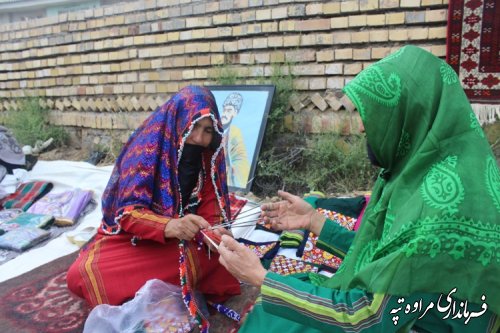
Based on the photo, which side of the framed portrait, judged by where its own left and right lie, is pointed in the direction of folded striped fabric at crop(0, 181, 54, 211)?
right

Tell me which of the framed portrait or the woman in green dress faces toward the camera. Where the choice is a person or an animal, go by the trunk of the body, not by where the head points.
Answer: the framed portrait

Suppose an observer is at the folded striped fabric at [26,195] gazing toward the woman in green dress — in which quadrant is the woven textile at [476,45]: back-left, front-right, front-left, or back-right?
front-left

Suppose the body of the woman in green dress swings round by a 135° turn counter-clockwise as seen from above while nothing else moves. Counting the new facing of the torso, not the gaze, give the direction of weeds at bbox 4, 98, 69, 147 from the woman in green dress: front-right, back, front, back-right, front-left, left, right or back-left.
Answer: back

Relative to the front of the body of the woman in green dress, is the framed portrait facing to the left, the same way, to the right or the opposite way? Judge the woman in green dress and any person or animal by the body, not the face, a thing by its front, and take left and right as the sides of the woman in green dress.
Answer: to the left

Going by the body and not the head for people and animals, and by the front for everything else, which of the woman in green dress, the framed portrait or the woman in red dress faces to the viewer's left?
the woman in green dress

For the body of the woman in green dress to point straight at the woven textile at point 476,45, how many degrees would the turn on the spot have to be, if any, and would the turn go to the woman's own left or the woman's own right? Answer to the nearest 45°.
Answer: approximately 90° to the woman's own right

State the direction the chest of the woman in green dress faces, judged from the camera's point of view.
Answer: to the viewer's left

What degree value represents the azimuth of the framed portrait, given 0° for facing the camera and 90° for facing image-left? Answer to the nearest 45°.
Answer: approximately 0°

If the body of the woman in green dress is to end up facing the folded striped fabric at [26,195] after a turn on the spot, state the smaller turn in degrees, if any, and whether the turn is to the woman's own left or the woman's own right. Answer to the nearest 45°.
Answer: approximately 45° to the woman's own right

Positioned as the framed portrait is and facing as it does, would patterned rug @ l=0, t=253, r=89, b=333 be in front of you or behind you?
in front

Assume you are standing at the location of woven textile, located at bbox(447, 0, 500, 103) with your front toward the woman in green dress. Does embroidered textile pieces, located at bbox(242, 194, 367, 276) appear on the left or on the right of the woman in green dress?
right

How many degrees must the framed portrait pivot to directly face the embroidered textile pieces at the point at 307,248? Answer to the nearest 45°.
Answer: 0° — it already faces it

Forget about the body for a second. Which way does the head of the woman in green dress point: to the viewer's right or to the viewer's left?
to the viewer's left

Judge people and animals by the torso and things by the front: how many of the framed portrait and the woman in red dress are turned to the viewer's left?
0

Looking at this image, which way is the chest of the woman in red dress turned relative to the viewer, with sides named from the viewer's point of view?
facing the viewer and to the right of the viewer
